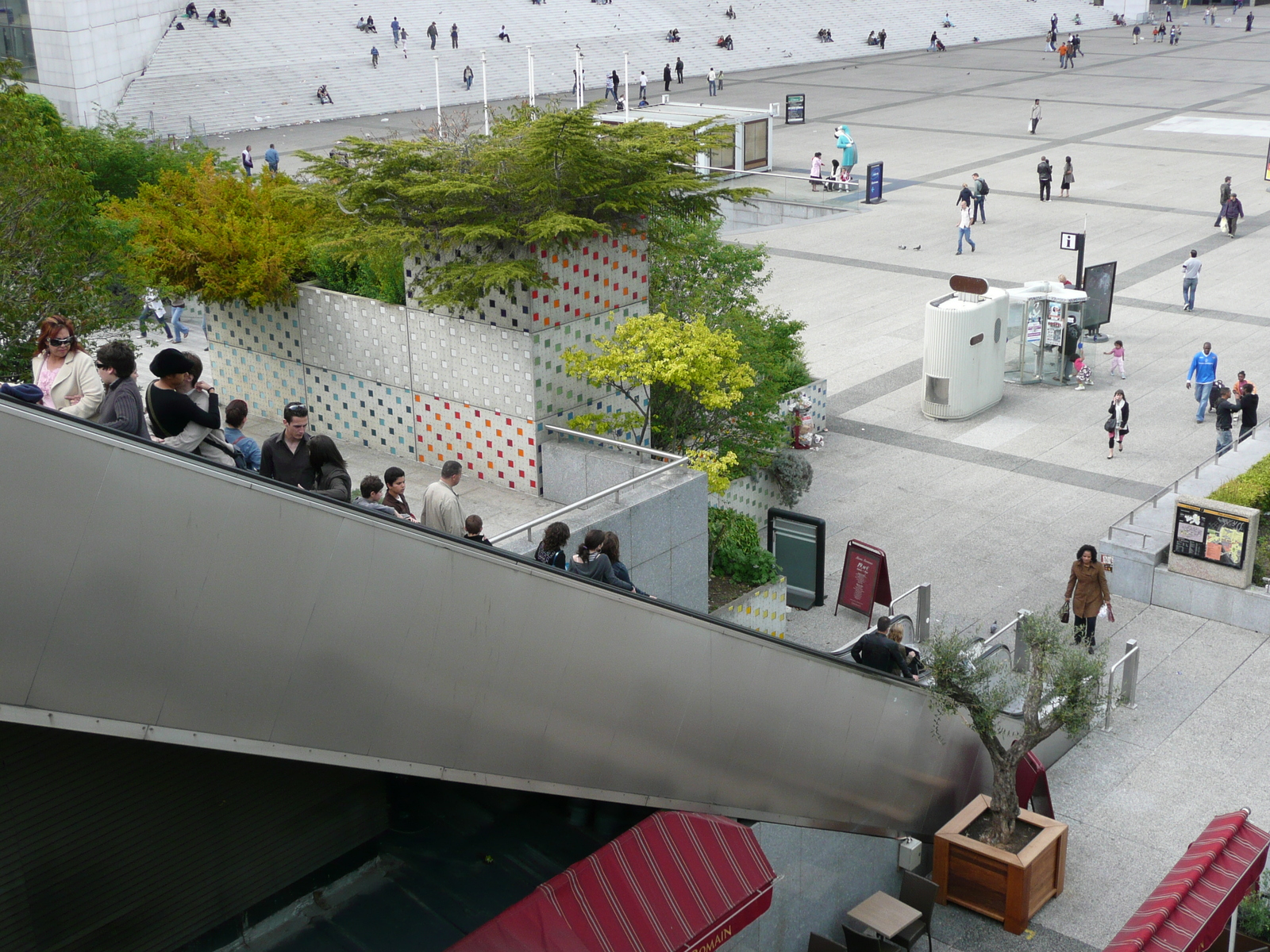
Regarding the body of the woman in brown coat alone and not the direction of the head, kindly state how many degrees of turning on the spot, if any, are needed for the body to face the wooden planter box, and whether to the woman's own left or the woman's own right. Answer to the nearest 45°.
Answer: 0° — they already face it

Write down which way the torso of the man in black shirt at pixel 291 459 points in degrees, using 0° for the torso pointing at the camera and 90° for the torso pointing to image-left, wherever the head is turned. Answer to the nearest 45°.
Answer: approximately 315°

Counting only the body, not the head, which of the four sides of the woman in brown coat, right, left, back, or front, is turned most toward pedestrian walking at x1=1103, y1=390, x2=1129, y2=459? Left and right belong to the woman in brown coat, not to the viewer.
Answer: back

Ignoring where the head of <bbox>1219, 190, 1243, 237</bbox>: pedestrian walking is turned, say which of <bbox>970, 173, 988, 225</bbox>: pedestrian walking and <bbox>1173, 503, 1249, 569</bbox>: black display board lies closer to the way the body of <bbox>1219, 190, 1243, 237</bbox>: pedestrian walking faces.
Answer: the black display board

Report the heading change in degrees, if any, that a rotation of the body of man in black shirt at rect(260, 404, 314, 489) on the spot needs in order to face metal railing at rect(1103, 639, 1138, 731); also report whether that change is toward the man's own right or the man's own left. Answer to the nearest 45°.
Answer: approximately 45° to the man's own left
